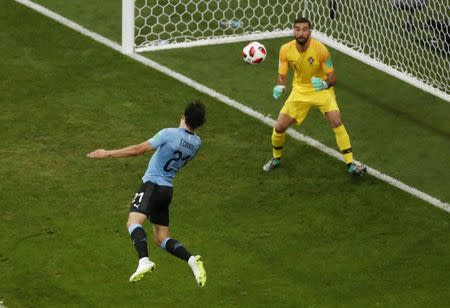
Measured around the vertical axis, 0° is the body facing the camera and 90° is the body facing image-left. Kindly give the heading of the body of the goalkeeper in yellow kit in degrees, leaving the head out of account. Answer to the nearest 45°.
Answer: approximately 0°

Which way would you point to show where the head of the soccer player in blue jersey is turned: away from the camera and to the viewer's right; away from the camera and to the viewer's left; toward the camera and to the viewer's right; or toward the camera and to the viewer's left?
away from the camera and to the viewer's right

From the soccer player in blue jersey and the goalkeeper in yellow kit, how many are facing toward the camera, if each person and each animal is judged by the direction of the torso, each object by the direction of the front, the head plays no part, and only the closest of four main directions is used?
1

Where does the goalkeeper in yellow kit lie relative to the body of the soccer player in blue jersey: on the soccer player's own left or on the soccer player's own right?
on the soccer player's own right
